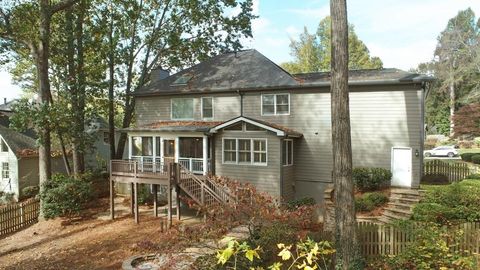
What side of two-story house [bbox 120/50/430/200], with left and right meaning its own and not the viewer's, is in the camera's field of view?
back

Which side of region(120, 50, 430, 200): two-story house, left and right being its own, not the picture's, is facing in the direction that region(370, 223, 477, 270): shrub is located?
back

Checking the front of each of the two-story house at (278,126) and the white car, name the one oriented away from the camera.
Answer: the two-story house

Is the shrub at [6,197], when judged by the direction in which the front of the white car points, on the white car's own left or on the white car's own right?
on the white car's own left

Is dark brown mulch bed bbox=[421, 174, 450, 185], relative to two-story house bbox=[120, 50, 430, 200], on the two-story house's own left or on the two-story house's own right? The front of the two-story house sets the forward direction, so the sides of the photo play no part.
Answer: on the two-story house's own right

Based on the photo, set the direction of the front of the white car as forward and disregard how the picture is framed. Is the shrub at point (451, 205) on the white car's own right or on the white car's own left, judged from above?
on the white car's own left

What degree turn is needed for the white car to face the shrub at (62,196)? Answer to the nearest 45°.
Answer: approximately 45° to its left

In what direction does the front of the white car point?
to the viewer's left

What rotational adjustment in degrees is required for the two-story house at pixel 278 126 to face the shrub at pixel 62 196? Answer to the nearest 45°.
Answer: approximately 90° to its left

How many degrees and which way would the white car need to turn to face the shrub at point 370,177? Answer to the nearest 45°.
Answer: approximately 90° to its left

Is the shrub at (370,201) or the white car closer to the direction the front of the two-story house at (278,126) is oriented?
the white car

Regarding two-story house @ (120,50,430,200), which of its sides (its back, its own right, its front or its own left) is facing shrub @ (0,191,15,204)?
left

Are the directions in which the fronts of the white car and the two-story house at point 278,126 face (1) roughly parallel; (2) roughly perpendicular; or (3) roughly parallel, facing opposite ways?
roughly perpendicular
